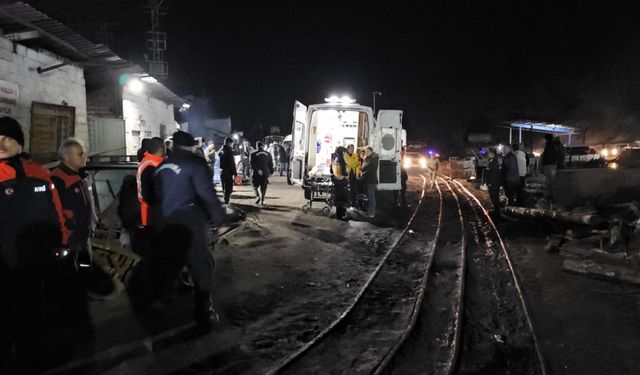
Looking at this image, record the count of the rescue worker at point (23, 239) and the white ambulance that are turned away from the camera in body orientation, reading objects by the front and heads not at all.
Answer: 1

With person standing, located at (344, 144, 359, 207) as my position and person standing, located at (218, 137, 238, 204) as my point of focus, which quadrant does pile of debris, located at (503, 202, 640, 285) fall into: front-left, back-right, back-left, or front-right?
back-left

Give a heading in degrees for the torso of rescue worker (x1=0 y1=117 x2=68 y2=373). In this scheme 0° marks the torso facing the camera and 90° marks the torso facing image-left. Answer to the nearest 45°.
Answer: approximately 0°

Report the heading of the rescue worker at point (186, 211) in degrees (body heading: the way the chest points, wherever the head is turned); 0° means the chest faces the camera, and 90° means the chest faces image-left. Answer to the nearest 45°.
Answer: approximately 225°

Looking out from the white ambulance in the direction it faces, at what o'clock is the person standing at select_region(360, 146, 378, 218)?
The person standing is roughly at 5 o'clock from the white ambulance.

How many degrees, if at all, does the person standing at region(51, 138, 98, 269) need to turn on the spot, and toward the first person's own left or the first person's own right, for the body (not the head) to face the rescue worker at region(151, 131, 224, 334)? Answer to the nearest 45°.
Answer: approximately 45° to the first person's own left

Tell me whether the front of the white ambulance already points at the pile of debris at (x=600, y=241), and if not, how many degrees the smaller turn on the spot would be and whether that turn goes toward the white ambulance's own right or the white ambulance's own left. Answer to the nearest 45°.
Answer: approximately 135° to the white ambulance's own right

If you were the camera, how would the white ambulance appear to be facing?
facing away from the viewer

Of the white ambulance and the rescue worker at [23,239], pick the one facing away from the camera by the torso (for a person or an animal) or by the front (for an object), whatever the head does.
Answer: the white ambulance

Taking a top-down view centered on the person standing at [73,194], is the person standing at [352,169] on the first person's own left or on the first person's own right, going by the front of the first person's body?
on the first person's own left
